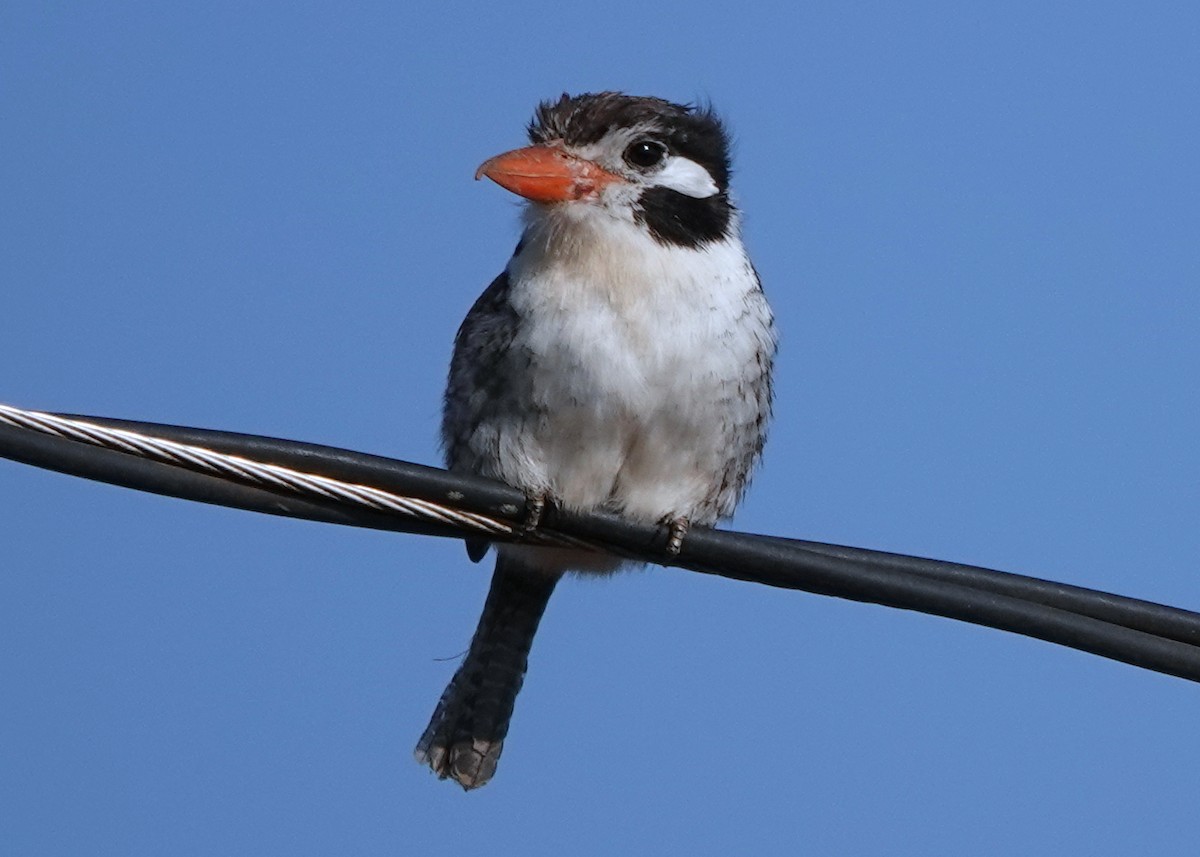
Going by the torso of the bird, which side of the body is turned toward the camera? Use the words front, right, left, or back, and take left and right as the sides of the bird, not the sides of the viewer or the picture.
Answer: front
